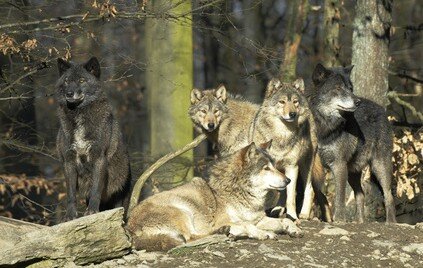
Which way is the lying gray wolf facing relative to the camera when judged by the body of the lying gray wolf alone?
to the viewer's right

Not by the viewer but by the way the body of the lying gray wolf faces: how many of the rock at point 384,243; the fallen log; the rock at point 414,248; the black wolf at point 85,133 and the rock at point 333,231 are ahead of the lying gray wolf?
3

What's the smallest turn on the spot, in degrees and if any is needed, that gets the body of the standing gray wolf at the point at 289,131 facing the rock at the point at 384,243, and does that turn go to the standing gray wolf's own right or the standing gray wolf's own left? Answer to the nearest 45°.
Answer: approximately 45° to the standing gray wolf's own left

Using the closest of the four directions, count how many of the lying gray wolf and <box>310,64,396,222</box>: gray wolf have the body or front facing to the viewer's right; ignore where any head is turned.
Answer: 1

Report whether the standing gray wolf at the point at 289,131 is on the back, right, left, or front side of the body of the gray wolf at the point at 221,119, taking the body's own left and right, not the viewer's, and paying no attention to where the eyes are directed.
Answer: left

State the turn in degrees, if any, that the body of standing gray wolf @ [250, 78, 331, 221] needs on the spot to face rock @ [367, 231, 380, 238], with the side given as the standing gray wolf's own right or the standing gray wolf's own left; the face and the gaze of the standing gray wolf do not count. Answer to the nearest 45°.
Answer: approximately 45° to the standing gray wolf's own left

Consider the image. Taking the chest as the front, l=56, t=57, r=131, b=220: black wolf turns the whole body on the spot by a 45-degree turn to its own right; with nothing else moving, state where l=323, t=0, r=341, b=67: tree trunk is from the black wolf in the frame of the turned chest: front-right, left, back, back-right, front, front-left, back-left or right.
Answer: back-right

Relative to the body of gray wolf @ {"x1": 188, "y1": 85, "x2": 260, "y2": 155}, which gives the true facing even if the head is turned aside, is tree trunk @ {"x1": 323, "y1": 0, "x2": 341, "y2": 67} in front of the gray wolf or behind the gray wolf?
behind

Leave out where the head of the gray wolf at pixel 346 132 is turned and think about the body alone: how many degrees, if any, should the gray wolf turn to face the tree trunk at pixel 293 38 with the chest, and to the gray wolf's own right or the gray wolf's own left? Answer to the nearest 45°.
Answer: approximately 135° to the gray wolf's own right

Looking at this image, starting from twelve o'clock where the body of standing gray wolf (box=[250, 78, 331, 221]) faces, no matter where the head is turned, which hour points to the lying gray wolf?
The lying gray wolf is roughly at 1 o'clock from the standing gray wolf.
